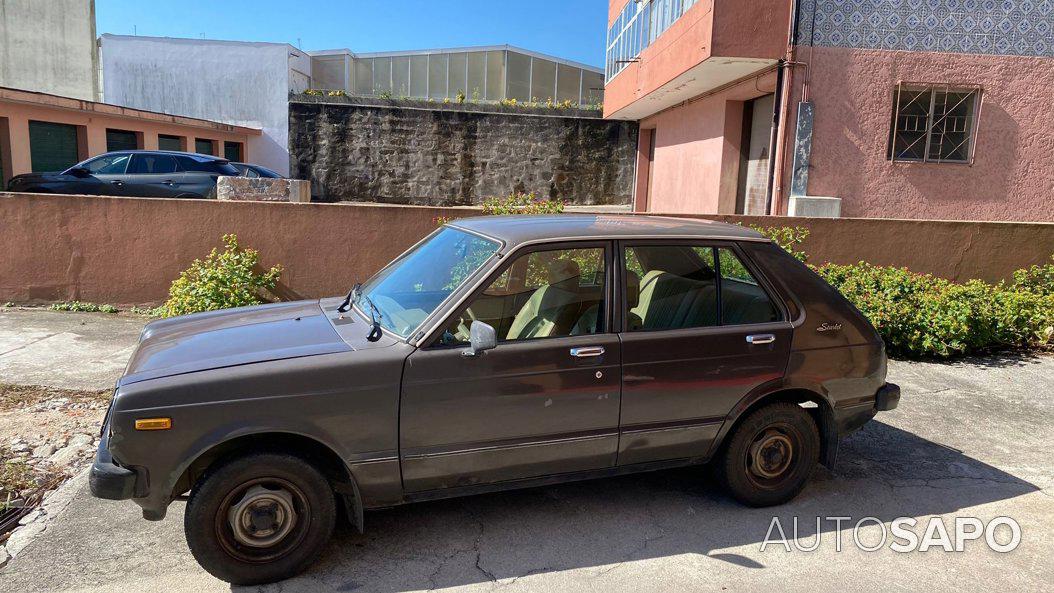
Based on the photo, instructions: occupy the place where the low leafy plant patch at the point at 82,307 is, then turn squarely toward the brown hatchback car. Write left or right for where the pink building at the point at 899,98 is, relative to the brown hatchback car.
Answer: left

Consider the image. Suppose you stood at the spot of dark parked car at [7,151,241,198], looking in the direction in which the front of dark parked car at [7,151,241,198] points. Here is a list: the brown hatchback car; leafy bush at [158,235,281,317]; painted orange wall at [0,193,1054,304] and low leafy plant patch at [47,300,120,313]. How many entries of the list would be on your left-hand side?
4

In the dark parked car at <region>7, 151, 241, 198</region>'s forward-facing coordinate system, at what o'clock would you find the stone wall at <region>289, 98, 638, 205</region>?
The stone wall is roughly at 5 o'clock from the dark parked car.

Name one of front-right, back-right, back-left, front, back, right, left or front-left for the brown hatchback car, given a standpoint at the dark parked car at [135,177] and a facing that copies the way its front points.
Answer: left

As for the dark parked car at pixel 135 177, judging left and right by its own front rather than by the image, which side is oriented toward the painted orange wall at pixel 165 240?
left

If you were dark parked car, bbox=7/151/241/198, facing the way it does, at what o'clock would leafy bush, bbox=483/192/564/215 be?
The leafy bush is roughly at 8 o'clock from the dark parked car.

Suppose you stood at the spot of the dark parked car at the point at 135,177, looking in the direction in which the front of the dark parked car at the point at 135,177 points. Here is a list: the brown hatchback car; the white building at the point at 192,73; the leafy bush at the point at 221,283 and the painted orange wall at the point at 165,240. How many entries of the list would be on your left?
3

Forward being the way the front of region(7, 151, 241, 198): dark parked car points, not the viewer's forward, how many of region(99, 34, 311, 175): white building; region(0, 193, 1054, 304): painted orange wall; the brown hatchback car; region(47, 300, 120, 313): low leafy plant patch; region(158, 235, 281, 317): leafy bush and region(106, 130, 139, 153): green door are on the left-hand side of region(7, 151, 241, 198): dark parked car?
4

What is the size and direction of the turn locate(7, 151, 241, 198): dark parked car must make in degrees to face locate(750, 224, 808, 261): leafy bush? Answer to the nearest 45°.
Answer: approximately 135° to its left

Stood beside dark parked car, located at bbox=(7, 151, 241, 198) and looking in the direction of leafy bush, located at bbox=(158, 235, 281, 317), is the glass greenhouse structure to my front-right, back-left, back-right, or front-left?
back-left

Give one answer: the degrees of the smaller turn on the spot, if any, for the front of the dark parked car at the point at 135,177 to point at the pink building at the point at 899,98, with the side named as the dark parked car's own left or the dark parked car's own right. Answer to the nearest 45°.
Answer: approximately 135° to the dark parked car's own left

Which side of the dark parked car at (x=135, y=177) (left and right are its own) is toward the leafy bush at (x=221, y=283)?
left

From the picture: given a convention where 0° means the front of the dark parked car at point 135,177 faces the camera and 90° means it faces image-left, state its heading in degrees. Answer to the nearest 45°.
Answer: approximately 90°

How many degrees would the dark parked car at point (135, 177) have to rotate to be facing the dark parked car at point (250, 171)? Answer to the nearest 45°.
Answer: approximately 135° to its right

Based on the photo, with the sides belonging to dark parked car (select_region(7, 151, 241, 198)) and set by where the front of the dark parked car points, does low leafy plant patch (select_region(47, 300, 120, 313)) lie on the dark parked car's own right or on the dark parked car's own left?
on the dark parked car's own left
